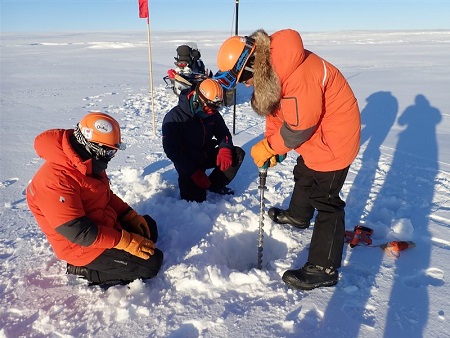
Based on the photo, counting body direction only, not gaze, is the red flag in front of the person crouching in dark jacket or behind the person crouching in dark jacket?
behind

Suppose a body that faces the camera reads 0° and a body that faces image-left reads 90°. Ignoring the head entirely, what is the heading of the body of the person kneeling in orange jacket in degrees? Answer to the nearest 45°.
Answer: approximately 270°

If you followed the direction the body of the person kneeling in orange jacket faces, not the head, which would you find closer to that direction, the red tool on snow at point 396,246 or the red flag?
the red tool on snow

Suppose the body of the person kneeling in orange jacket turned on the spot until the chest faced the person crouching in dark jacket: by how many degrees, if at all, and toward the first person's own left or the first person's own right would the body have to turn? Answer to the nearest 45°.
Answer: approximately 45° to the first person's own left

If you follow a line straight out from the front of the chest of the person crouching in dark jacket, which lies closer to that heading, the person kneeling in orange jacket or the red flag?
the person kneeling in orange jacket

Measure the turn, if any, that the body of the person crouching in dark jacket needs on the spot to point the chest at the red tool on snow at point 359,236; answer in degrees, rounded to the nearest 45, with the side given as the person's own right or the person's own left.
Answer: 0° — they already face it

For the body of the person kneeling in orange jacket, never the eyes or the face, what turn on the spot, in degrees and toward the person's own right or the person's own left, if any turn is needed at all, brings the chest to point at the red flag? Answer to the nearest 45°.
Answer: approximately 90° to the person's own left

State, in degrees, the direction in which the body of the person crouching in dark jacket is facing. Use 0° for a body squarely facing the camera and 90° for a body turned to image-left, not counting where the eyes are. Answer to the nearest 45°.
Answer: approximately 315°

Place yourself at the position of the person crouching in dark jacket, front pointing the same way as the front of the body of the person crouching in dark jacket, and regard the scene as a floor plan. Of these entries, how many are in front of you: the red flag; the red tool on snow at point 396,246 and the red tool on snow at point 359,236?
2
